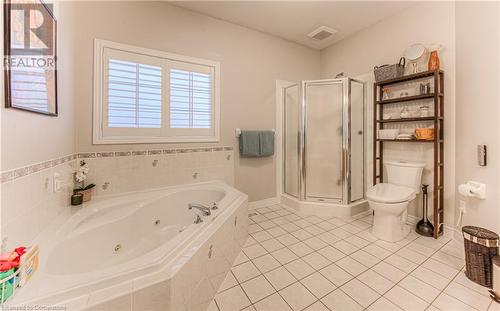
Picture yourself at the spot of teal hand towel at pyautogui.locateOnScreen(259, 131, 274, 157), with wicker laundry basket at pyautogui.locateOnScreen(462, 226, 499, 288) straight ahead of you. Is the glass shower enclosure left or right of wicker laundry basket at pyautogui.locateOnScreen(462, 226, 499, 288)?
left

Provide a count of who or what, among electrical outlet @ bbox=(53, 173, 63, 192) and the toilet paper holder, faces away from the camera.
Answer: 0

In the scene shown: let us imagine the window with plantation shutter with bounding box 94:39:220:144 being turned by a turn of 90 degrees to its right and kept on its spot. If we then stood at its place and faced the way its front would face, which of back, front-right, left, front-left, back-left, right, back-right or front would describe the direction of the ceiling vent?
back-left

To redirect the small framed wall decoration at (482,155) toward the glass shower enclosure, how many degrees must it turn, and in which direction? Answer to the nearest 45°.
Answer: approximately 45° to its right

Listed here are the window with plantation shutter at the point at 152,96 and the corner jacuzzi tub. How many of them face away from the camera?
0

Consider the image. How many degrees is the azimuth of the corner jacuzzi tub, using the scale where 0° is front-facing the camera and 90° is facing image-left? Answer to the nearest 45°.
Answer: approximately 315°

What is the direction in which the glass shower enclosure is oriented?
toward the camera

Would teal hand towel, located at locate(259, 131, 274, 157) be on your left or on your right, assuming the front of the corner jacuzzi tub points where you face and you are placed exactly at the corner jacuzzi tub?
on your left

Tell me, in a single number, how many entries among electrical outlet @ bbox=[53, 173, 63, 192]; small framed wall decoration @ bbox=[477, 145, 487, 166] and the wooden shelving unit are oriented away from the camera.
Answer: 0

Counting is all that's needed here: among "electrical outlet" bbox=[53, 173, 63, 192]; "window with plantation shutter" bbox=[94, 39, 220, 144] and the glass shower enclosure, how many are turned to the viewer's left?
0

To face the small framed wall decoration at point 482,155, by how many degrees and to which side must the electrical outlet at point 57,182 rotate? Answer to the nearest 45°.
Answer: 0° — it already faces it

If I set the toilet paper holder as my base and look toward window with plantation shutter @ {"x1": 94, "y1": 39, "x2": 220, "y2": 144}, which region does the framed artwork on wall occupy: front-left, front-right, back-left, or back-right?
front-left

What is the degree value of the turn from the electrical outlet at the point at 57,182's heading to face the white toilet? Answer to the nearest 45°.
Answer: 0° — it already faces it

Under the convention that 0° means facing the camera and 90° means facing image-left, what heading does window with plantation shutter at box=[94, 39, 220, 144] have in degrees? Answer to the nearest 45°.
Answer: approximately 315°
